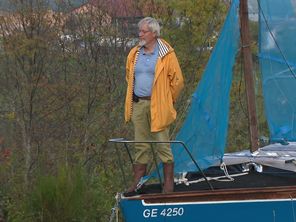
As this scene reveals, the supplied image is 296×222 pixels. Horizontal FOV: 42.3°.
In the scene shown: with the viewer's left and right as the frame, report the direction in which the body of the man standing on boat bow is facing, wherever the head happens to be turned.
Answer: facing the viewer and to the left of the viewer

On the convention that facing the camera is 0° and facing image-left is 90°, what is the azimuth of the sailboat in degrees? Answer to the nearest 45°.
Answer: approximately 90°
